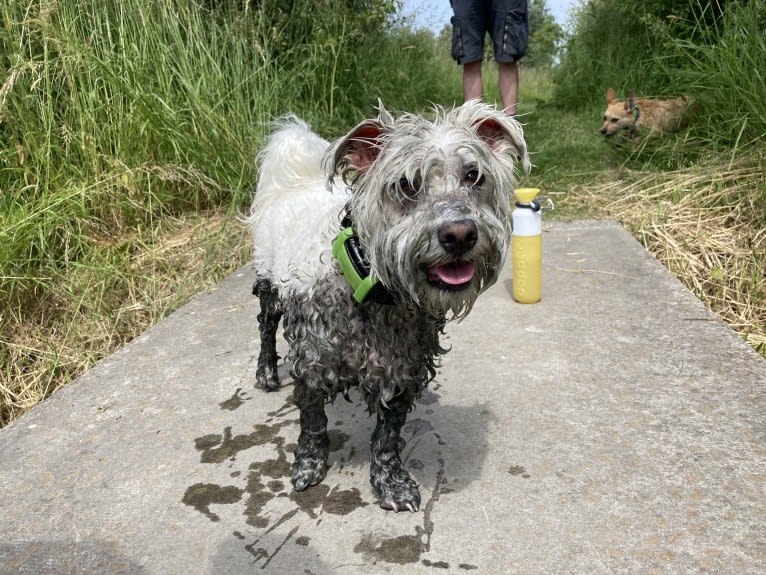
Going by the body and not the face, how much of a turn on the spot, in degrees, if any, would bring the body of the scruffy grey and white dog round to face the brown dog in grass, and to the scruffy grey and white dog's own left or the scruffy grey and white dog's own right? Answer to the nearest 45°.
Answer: approximately 90° to the scruffy grey and white dog's own left

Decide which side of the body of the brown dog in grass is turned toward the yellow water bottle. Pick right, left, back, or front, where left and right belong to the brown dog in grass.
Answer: left

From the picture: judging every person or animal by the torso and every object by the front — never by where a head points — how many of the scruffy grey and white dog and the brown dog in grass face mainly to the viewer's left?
1

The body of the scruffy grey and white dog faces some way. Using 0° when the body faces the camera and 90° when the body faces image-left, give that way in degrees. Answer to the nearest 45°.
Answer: approximately 315°

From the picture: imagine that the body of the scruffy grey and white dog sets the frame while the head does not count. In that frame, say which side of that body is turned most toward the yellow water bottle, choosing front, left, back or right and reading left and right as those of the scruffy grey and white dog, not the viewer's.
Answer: left

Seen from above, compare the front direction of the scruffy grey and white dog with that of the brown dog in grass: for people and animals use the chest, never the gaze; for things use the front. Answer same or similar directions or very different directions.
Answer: very different directions

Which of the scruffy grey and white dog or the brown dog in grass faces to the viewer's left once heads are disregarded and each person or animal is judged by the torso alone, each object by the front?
the brown dog in grass

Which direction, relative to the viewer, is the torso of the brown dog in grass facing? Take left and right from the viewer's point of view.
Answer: facing to the left of the viewer
